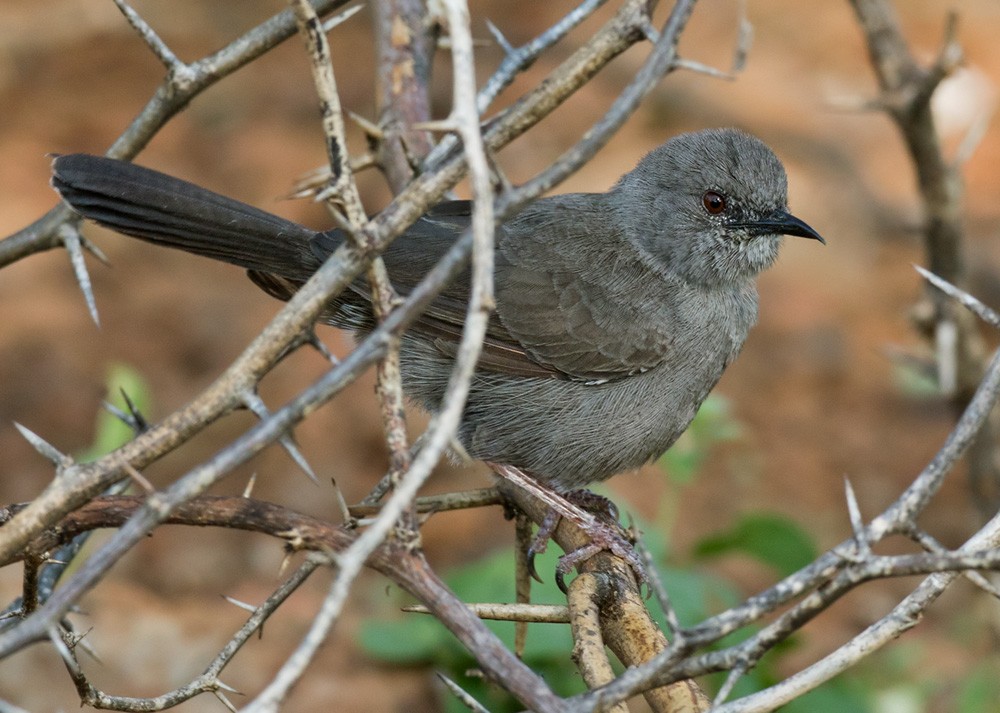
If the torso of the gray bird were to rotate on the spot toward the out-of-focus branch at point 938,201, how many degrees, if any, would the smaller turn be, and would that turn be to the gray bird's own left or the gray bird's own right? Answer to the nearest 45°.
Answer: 0° — it already faces it

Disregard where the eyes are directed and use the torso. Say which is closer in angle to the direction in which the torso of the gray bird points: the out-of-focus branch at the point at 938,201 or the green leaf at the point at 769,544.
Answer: the out-of-focus branch

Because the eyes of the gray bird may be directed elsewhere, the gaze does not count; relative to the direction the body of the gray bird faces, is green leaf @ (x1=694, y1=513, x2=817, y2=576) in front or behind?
in front

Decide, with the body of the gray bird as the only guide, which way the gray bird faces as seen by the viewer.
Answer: to the viewer's right
